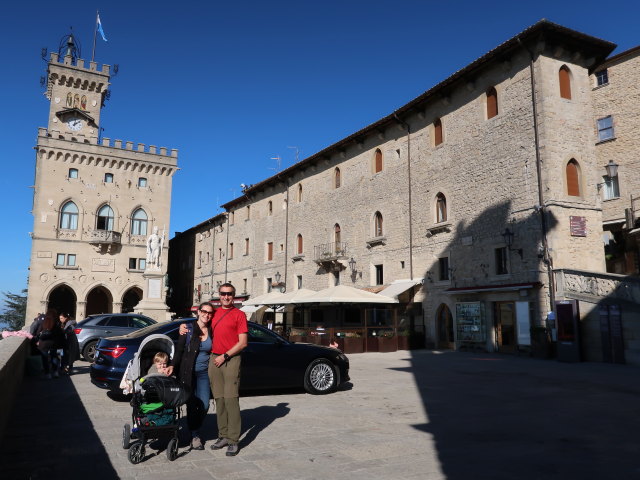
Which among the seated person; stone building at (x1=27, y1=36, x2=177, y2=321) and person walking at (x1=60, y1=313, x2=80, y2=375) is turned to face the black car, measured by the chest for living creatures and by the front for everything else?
the stone building

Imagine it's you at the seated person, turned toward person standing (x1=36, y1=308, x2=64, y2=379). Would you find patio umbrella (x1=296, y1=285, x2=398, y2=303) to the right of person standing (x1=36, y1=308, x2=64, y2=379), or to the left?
right

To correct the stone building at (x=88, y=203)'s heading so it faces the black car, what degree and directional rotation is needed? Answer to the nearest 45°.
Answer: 0° — it already faces it

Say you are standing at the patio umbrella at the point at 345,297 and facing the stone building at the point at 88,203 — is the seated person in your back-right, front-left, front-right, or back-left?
back-left

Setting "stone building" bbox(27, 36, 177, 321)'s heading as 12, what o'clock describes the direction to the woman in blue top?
The woman in blue top is roughly at 12 o'clock from the stone building.

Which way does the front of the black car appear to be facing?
to the viewer's right

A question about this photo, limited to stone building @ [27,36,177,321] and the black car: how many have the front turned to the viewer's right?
1

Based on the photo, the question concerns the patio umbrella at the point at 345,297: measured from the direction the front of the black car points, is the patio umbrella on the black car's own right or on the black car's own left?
on the black car's own left

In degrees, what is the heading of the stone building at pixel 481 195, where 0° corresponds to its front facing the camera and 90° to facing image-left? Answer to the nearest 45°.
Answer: approximately 45°

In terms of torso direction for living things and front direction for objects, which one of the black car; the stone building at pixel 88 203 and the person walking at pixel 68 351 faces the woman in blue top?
the stone building
